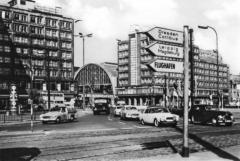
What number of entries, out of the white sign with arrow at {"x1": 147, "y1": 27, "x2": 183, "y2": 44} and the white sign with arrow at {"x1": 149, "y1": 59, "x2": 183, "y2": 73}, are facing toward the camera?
2

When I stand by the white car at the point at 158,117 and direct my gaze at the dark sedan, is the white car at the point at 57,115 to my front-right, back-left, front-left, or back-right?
back-left

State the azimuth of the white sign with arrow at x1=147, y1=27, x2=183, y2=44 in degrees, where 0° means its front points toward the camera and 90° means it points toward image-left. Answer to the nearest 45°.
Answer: approximately 0°

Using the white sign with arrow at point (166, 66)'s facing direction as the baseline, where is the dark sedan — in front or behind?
behind

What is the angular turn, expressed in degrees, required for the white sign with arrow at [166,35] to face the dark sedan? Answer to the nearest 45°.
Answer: approximately 180°

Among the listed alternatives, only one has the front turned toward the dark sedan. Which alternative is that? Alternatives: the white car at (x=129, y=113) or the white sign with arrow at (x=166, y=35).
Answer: the white car

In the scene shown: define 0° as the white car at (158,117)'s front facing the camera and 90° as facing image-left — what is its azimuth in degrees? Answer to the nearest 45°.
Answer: approximately 315°

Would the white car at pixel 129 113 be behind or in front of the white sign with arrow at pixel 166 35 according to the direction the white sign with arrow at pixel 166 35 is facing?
behind

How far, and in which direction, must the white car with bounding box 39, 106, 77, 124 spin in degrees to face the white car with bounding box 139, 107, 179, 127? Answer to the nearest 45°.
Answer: approximately 90° to its left
